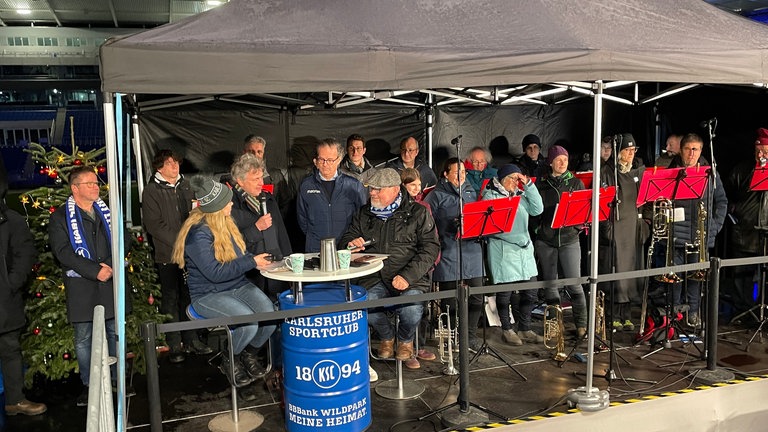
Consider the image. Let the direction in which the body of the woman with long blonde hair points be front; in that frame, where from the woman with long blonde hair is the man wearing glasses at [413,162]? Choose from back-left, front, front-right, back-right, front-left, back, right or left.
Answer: front-left

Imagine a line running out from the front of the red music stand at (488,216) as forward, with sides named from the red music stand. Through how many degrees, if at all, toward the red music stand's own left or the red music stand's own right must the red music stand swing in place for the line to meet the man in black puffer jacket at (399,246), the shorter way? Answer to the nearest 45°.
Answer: approximately 135° to the red music stand's own left

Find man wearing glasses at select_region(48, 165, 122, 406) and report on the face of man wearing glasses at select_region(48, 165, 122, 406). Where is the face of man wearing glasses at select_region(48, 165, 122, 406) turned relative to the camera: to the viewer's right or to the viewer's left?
to the viewer's right

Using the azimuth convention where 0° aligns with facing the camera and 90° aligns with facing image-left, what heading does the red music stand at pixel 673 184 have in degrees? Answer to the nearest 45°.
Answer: approximately 180°

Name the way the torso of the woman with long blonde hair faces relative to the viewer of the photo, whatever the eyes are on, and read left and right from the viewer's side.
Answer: facing to the right of the viewer

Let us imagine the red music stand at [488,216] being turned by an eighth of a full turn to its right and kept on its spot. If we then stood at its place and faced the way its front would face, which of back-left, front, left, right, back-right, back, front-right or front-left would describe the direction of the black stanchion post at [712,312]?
front-right

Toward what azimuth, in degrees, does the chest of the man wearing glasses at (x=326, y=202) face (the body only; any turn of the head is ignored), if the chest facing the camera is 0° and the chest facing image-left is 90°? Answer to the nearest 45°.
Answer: approximately 0°

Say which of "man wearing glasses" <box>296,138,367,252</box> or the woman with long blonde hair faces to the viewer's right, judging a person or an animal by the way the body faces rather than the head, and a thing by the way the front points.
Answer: the woman with long blonde hair

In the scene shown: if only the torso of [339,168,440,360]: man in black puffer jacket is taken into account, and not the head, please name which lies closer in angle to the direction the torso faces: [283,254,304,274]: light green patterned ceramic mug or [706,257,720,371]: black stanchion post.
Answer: the light green patterned ceramic mug

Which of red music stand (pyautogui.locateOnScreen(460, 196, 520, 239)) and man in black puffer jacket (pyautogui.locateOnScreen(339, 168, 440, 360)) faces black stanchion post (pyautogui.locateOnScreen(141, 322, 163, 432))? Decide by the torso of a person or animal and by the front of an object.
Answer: the man in black puffer jacket

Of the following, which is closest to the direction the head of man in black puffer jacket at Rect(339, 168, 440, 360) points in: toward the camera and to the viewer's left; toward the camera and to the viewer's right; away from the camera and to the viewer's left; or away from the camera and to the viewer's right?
toward the camera and to the viewer's left

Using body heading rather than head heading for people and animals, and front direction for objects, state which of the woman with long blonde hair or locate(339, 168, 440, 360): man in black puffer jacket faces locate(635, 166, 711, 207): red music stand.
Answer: the woman with long blonde hair
